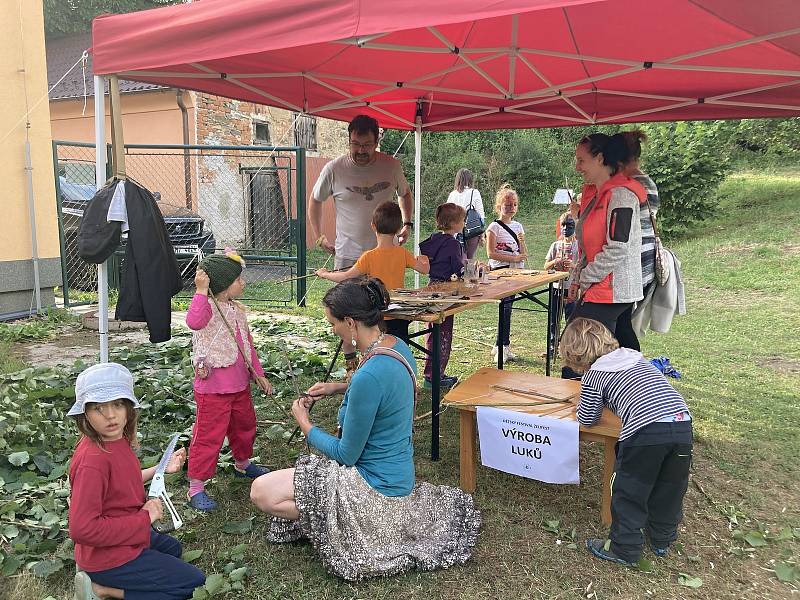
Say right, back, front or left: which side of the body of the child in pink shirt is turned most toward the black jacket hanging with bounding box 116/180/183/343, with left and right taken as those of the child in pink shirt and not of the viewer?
back

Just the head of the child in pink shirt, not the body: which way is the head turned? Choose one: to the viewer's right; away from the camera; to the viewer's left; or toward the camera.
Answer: to the viewer's right

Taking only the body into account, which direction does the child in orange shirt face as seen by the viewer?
away from the camera

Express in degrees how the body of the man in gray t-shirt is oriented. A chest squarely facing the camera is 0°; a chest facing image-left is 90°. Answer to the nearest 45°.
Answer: approximately 0°

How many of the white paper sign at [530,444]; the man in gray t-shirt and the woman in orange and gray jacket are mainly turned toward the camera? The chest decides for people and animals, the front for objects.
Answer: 2

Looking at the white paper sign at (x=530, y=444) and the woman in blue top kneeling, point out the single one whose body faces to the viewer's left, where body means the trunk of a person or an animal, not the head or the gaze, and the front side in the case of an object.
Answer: the woman in blue top kneeling

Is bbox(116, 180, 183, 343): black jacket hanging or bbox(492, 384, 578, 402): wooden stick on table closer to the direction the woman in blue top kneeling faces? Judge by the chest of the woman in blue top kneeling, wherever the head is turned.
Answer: the black jacket hanging

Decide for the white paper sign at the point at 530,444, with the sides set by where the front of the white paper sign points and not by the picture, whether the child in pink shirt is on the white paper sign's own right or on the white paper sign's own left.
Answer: on the white paper sign's own right

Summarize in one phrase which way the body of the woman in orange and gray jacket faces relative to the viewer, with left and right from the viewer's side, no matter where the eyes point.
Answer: facing to the left of the viewer

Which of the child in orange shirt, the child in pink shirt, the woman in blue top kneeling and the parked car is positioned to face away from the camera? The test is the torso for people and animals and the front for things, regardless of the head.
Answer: the child in orange shirt

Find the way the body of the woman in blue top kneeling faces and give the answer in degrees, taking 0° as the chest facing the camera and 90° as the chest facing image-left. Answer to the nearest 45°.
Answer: approximately 90°

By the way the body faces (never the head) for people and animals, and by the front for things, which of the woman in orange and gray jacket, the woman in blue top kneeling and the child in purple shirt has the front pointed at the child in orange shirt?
the woman in orange and gray jacket

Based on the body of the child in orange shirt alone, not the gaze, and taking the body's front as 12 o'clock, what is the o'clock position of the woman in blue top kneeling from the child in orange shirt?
The woman in blue top kneeling is roughly at 6 o'clock from the child in orange shirt.
